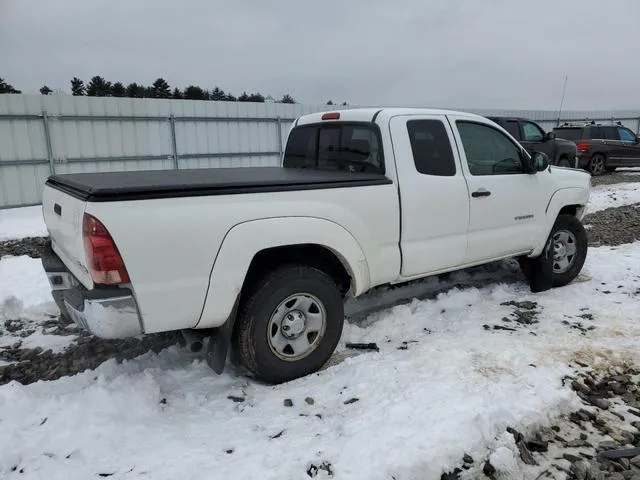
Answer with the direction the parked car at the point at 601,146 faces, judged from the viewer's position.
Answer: facing away from the viewer and to the right of the viewer

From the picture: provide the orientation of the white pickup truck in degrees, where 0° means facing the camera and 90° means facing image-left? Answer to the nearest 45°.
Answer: approximately 225°

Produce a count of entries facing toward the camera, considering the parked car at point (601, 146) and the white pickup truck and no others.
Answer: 0

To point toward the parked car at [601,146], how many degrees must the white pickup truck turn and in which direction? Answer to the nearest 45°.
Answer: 0° — it already faces it

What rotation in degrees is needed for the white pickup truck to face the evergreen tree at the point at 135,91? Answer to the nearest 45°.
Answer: approximately 45° to its left

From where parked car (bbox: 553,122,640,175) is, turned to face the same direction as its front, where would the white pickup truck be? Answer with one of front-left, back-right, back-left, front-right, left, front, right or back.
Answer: back-right

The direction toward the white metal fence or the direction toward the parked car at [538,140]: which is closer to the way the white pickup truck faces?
the parked car

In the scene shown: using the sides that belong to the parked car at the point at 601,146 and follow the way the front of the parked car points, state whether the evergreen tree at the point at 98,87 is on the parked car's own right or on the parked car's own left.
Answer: on the parked car's own left

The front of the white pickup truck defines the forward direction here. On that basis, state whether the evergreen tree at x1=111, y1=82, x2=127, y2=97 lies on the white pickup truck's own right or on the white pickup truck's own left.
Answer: on the white pickup truck's own left

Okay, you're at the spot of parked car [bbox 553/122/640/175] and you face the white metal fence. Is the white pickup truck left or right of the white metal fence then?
left
